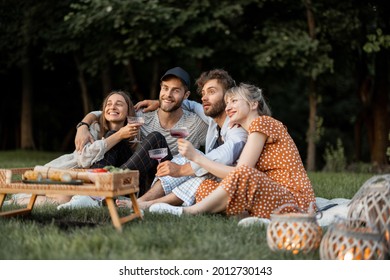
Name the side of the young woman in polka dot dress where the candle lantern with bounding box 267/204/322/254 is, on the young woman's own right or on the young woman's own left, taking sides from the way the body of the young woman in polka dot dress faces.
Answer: on the young woman's own left

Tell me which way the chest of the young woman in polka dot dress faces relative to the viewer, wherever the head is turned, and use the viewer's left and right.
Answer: facing to the left of the viewer

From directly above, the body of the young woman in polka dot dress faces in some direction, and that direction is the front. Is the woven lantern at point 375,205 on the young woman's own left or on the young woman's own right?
on the young woman's own left

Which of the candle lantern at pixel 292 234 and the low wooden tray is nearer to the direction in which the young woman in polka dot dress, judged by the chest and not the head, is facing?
the low wooden tray

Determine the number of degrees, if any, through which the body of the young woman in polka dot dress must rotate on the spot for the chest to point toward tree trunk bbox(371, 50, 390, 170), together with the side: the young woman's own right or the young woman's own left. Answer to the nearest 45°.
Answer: approximately 90° to the young woman's own right

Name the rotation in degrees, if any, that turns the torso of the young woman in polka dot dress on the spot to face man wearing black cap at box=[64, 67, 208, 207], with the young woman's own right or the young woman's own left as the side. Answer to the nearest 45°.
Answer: approximately 45° to the young woman's own right

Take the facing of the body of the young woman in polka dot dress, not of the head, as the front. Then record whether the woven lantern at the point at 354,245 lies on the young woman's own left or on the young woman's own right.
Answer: on the young woman's own left
